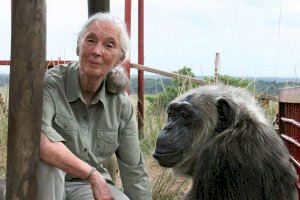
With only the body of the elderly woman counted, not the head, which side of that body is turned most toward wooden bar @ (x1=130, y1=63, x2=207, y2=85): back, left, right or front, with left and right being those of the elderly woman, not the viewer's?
back

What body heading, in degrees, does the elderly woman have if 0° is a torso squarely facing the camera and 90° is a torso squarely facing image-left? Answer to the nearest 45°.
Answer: approximately 0°

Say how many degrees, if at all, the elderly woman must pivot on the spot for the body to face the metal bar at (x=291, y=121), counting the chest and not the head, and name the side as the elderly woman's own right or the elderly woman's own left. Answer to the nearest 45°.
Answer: approximately 90° to the elderly woman's own left

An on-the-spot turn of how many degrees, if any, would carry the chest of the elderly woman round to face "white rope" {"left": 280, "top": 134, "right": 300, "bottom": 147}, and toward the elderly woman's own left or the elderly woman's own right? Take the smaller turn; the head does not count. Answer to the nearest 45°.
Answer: approximately 90° to the elderly woman's own left
